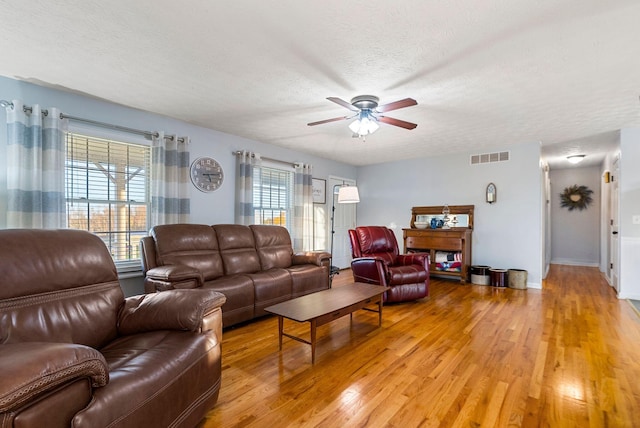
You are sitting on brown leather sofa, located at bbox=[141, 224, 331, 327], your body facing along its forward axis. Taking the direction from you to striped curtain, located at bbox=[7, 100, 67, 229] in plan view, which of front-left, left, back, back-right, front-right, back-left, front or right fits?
back-right

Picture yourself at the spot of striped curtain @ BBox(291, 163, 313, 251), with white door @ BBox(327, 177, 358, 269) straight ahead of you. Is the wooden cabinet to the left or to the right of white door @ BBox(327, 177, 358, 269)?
right

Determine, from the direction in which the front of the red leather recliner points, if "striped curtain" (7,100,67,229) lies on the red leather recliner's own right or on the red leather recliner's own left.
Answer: on the red leather recliner's own right

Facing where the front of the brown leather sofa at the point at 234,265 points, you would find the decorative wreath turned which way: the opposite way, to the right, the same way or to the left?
to the right

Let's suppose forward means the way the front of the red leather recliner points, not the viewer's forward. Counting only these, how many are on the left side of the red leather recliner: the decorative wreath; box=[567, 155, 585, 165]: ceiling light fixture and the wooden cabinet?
3

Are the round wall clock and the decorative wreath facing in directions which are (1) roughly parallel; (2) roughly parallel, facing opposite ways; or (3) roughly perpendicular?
roughly perpendicular

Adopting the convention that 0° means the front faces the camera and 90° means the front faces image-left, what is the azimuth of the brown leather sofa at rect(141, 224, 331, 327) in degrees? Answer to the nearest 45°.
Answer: approximately 315°

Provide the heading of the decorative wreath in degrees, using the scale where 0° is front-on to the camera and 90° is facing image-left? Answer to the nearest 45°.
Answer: approximately 0°

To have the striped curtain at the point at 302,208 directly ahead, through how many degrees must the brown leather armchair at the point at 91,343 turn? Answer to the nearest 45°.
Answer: approximately 90° to its left

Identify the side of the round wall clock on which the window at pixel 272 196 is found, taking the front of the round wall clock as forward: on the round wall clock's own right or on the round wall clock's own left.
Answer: on the round wall clock's own left
